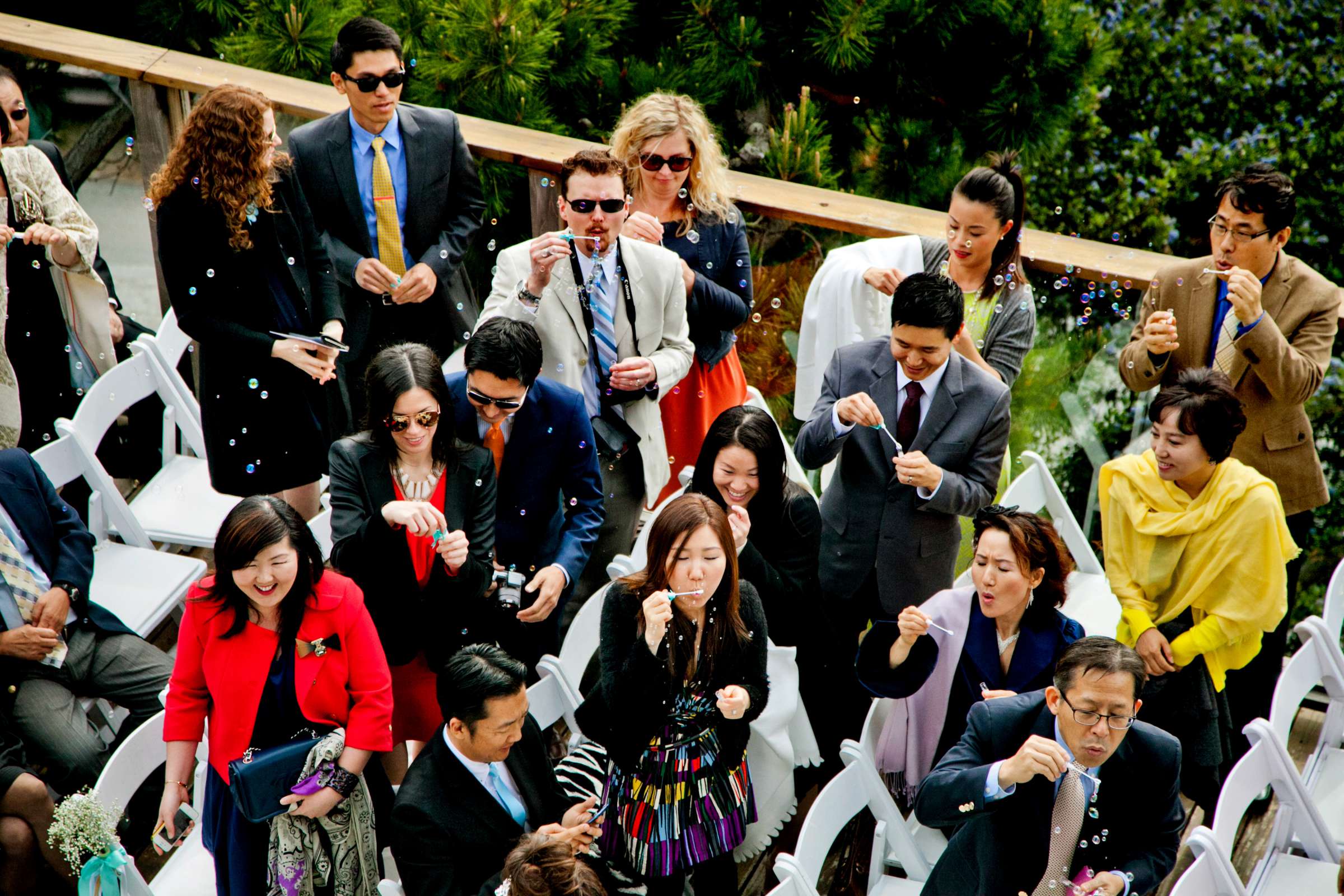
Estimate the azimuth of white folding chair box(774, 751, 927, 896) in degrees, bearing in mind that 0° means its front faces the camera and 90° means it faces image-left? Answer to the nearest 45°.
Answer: approximately 315°

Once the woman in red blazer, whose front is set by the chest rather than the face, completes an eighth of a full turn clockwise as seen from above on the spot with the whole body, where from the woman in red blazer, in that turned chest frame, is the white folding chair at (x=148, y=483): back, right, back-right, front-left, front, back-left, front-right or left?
back-right

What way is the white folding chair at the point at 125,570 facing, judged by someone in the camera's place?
facing the viewer and to the right of the viewer

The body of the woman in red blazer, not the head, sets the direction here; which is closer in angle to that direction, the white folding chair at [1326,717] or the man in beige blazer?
the white folding chair

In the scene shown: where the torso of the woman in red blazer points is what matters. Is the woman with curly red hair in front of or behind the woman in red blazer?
behind

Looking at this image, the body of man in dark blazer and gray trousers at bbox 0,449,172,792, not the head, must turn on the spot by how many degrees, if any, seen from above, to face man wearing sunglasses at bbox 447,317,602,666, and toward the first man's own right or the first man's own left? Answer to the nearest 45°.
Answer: approximately 45° to the first man's own left

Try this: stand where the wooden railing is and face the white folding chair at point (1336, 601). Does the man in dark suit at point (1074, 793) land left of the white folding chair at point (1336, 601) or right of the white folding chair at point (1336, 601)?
right

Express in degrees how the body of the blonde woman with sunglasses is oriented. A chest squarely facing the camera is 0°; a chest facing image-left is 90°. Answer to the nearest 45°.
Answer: approximately 45°

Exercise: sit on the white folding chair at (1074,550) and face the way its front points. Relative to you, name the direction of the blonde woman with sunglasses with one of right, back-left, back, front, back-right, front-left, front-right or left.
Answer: back-right

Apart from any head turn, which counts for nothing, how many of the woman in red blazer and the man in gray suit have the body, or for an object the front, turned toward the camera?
2

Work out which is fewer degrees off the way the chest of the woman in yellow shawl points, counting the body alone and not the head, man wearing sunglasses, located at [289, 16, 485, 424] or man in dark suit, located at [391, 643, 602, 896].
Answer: the man in dark suit

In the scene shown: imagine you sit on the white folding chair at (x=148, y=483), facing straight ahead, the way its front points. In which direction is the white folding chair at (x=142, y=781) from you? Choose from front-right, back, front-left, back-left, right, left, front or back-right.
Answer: front-right

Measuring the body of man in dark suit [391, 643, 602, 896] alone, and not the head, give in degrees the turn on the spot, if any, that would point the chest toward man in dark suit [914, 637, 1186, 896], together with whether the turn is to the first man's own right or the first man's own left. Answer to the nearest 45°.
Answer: approximately 45° to the first man's own left

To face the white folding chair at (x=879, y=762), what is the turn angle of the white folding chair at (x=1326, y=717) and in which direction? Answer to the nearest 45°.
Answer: approximately 90° to its right
